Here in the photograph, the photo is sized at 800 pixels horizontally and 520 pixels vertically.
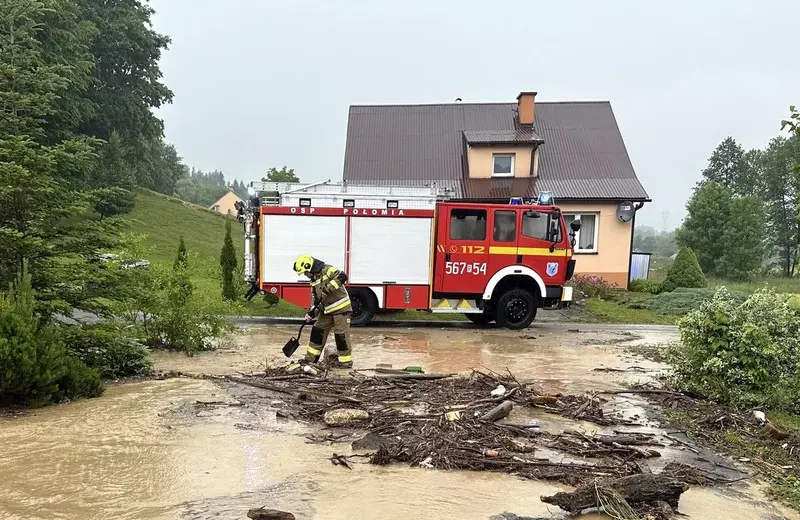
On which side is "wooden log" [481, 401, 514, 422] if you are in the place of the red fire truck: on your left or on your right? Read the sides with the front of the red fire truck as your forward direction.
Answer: on your right

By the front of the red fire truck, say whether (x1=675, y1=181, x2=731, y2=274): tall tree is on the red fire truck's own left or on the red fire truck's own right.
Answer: on the red fire truck's own left

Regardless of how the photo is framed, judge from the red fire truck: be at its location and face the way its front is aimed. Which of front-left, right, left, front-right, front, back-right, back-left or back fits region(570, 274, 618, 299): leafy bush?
front-left

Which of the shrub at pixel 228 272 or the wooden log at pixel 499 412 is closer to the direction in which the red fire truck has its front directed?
the wooden log

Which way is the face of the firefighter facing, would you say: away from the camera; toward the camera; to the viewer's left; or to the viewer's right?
to the viewer's left

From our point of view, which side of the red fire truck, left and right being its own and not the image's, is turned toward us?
right

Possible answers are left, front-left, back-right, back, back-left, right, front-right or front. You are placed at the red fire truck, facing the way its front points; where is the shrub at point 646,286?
front-left

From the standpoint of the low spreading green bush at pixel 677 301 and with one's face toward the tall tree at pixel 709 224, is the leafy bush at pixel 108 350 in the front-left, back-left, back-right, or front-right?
back-left

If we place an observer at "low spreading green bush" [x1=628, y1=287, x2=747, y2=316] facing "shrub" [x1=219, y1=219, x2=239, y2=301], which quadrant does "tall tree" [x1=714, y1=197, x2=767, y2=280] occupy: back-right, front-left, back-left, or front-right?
back-right

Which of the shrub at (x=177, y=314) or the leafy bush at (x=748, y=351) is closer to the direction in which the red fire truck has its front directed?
the leafy bush

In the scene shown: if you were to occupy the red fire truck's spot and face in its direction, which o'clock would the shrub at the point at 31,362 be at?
The shrub is roughly at 4 o'clock from the red fire truck.

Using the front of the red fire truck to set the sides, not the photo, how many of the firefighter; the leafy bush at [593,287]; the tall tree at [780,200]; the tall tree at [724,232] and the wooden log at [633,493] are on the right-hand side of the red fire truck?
2

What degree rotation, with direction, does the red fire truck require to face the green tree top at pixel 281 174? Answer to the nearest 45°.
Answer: approximately 90° to its left
